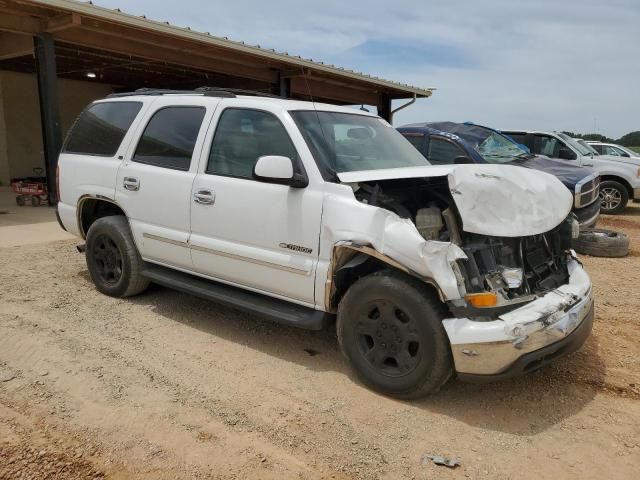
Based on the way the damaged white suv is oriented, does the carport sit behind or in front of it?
behind

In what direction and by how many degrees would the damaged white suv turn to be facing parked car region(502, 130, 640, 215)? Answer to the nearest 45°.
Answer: approximately 90° to its left

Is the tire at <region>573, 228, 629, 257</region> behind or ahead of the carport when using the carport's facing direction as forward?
ahead

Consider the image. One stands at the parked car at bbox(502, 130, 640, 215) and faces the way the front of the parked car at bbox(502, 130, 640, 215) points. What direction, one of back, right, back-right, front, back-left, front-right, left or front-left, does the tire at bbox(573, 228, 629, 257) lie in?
front-right

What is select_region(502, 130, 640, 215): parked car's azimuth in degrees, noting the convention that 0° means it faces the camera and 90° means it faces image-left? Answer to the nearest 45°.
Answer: approximately 315°

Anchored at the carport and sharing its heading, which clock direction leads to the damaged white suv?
The damaged white suv is roughly at 1 o'clock from the carport.

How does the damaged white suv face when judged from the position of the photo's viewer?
facing the viewer and to the right of the viewer

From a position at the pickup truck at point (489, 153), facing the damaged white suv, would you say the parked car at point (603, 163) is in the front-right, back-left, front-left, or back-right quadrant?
back-left

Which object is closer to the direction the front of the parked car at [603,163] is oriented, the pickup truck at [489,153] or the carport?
the pickup truck

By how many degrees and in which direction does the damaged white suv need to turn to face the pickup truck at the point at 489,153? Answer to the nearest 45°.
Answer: approximately 90° to its left

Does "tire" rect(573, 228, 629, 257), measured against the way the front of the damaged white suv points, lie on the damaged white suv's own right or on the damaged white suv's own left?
on the damaged white suv's own left
